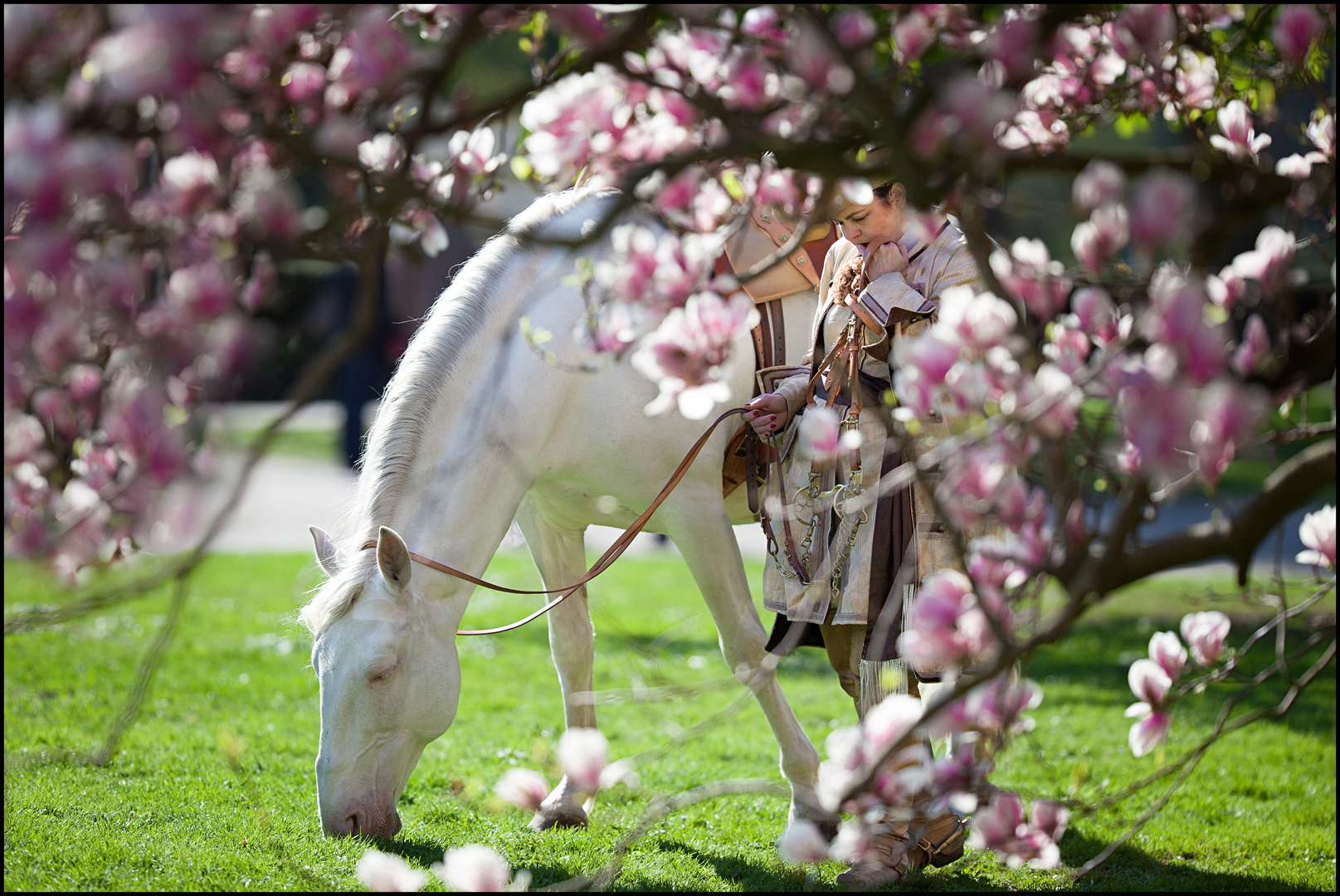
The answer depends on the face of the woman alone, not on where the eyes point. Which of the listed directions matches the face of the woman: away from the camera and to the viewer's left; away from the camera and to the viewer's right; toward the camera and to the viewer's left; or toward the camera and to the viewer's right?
toward the camera and to the viewer's left

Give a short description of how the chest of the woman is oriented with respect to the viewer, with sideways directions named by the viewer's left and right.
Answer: facing the viewer and to the left of the viewer

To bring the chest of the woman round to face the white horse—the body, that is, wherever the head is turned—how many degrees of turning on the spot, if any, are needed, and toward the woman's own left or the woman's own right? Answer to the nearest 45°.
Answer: approximately 45° to the woman's own right
